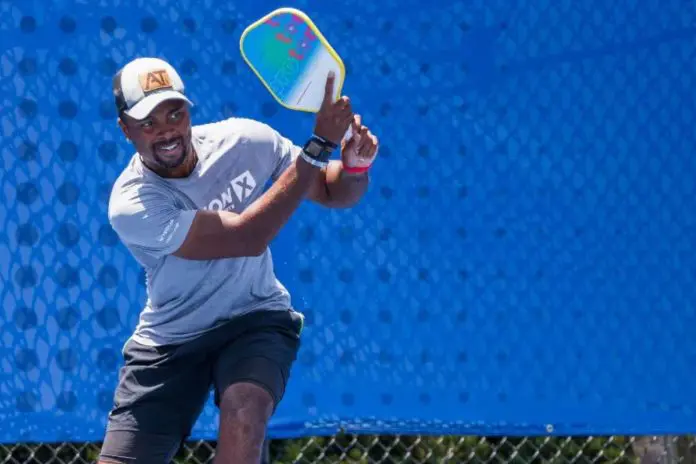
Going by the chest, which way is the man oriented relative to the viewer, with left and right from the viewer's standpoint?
facing the viewer and to the right of the viewer
